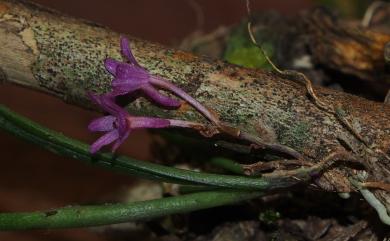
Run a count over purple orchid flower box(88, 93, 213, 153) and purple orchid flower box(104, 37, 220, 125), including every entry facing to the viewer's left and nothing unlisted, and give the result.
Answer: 2

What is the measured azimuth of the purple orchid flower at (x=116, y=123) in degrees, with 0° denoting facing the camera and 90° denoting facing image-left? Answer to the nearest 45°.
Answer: approximately 90°

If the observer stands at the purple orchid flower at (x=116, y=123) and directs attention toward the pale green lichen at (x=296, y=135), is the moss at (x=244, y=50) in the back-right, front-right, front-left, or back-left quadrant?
front-left

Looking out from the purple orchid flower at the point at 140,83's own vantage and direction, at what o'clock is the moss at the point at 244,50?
The moss is roughly at 4 o'clock from the purple orchid flower.

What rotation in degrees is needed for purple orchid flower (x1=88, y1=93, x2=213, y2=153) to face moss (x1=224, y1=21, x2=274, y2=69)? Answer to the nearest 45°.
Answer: approximately 135° to its right

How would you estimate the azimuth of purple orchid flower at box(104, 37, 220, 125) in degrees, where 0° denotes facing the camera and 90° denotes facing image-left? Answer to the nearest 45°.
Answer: approximately 90°
